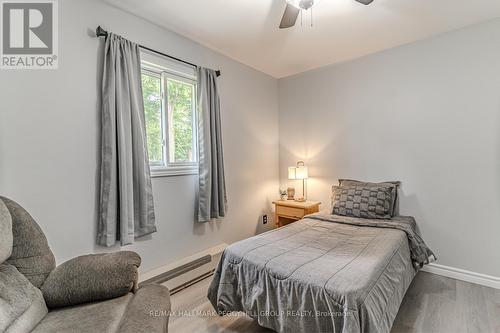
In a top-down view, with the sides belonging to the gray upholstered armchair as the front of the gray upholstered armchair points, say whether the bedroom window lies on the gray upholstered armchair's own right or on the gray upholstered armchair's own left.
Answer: on the gray upholstered armchair's own left

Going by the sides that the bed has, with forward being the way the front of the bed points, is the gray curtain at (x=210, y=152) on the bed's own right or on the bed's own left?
on the bed's own right

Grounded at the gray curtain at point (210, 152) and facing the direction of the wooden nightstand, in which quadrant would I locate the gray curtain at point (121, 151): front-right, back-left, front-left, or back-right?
back-right

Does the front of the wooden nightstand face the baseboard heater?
yes

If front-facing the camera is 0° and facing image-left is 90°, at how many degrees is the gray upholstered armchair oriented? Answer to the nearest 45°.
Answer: approximately 270°

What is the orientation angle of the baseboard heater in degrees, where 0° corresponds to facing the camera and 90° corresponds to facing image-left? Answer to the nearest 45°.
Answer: approximately 315°
